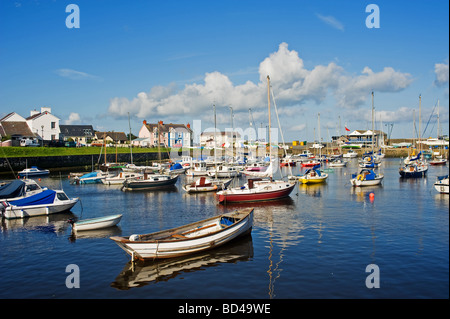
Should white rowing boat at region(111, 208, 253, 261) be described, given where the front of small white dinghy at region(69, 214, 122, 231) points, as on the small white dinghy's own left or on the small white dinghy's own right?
on the small white dinghy's own right

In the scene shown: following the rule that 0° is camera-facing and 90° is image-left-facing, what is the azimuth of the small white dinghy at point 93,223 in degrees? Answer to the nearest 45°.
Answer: approximately 270°

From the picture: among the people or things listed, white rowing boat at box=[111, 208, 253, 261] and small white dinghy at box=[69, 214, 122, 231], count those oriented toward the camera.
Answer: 0

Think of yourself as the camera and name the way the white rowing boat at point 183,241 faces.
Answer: facing away from the viewer and to the right of the viewer

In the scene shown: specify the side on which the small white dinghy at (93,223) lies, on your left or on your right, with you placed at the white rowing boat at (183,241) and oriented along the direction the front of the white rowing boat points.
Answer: on your left
